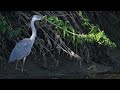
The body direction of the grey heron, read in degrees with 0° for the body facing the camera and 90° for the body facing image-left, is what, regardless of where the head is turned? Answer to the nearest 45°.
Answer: approximately 270°
